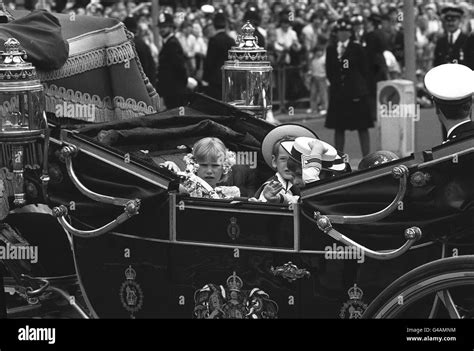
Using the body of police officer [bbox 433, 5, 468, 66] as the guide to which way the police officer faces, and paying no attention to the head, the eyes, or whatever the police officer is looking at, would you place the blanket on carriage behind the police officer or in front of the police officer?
in front

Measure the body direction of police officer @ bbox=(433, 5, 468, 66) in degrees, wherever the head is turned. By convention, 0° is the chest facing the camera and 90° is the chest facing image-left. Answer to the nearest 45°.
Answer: approximately 0°

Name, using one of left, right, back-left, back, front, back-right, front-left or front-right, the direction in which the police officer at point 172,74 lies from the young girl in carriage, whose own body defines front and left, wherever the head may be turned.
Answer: back

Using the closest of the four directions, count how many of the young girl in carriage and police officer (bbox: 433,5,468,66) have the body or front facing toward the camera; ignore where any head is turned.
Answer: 2

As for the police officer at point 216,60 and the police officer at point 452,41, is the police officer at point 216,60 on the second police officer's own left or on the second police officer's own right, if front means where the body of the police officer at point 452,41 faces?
on the second police officer's own right
